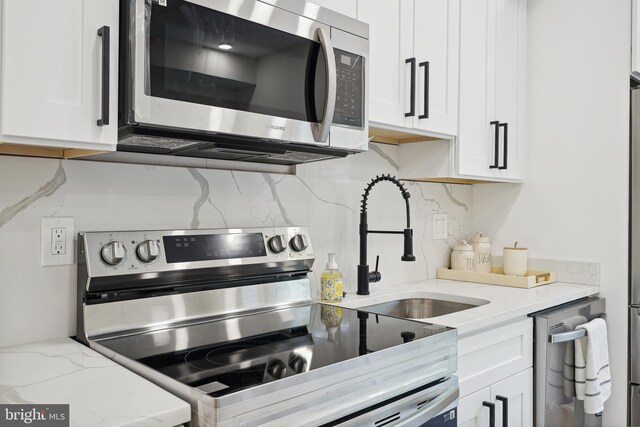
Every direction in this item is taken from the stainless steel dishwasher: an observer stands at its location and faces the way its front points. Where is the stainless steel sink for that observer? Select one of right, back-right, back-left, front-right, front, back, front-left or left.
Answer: back-right

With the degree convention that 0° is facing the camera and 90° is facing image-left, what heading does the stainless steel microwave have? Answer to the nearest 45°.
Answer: approximately 315°

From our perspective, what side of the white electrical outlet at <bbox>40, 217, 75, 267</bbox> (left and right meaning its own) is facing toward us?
front

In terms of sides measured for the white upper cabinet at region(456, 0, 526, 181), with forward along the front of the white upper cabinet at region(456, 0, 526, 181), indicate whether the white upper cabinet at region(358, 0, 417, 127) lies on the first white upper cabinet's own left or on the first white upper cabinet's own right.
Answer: on the first white upper cabinet's own right

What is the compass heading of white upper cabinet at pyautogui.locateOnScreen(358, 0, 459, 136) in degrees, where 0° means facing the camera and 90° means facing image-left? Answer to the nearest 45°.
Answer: approximately 315°

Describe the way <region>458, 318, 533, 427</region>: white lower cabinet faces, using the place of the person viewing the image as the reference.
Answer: facing the viewer and to the right of the viewer

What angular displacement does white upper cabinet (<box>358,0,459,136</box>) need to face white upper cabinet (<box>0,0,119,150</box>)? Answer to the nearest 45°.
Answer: approximately 90° to its right

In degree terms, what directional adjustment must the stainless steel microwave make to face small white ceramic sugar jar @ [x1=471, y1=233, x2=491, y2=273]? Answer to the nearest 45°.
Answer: approximately 90° to its left
